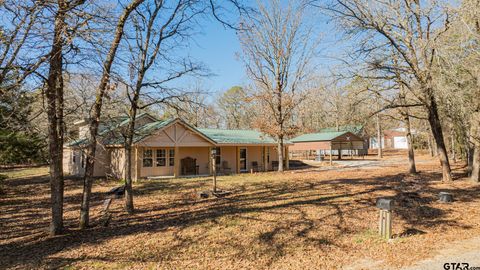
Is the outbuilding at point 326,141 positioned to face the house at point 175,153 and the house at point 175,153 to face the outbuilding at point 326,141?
no

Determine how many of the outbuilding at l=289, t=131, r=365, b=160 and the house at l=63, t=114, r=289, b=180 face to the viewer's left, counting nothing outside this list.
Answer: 0

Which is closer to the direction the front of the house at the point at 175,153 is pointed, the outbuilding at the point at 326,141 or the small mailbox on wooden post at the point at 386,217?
the small mailbox on wooden post

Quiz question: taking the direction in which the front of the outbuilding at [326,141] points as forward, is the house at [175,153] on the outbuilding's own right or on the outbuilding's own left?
on the outbuilding's own right

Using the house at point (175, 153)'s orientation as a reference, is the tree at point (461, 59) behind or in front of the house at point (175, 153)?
in front

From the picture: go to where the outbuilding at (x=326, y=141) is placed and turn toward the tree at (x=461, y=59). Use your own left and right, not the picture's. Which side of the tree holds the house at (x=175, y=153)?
right

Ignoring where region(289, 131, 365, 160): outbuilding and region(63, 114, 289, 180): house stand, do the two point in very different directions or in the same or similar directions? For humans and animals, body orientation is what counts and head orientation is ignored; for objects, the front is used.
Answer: same or similar directions

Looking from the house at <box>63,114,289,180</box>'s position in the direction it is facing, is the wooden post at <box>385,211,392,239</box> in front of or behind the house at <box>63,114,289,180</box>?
in front
